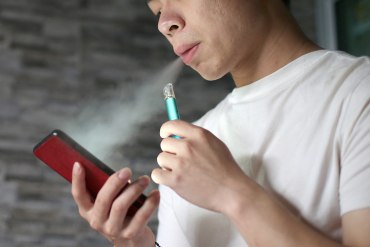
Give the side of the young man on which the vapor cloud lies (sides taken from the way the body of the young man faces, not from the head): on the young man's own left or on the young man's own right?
on the young man's own right

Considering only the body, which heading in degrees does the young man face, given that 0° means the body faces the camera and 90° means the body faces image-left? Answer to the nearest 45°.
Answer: approximately 45°
